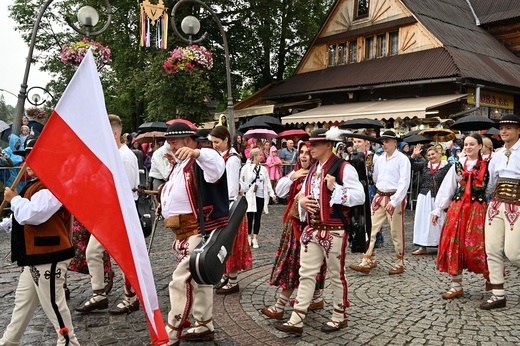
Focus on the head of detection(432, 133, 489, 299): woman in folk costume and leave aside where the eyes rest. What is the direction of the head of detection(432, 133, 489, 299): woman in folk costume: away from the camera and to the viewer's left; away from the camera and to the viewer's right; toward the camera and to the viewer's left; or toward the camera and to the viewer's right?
toward the camera and to the viewer's left

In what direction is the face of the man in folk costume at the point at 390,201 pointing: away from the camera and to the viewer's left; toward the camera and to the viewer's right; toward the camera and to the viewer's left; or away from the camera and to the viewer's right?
toward the camera and to the viewer's left

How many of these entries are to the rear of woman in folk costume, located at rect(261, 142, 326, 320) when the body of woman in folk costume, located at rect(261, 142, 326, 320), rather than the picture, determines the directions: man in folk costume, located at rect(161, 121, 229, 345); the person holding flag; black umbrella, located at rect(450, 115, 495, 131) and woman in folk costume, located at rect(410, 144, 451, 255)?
2

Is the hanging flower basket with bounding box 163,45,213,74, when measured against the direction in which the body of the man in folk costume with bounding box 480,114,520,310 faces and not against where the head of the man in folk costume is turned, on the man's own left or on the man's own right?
on the man's own right

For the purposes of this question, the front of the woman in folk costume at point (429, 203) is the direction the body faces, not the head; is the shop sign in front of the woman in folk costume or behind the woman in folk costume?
behind

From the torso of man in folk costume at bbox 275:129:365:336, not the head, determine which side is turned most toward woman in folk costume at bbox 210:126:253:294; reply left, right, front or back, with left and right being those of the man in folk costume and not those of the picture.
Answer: right

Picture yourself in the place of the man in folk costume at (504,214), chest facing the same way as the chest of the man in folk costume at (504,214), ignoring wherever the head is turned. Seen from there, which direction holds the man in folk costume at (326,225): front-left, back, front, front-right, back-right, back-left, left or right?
front

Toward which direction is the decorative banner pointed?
toward the camera

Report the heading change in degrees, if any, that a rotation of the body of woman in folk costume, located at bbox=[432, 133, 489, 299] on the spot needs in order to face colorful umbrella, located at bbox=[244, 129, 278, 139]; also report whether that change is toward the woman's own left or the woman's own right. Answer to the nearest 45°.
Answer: approximately 90° to the woman's own right
